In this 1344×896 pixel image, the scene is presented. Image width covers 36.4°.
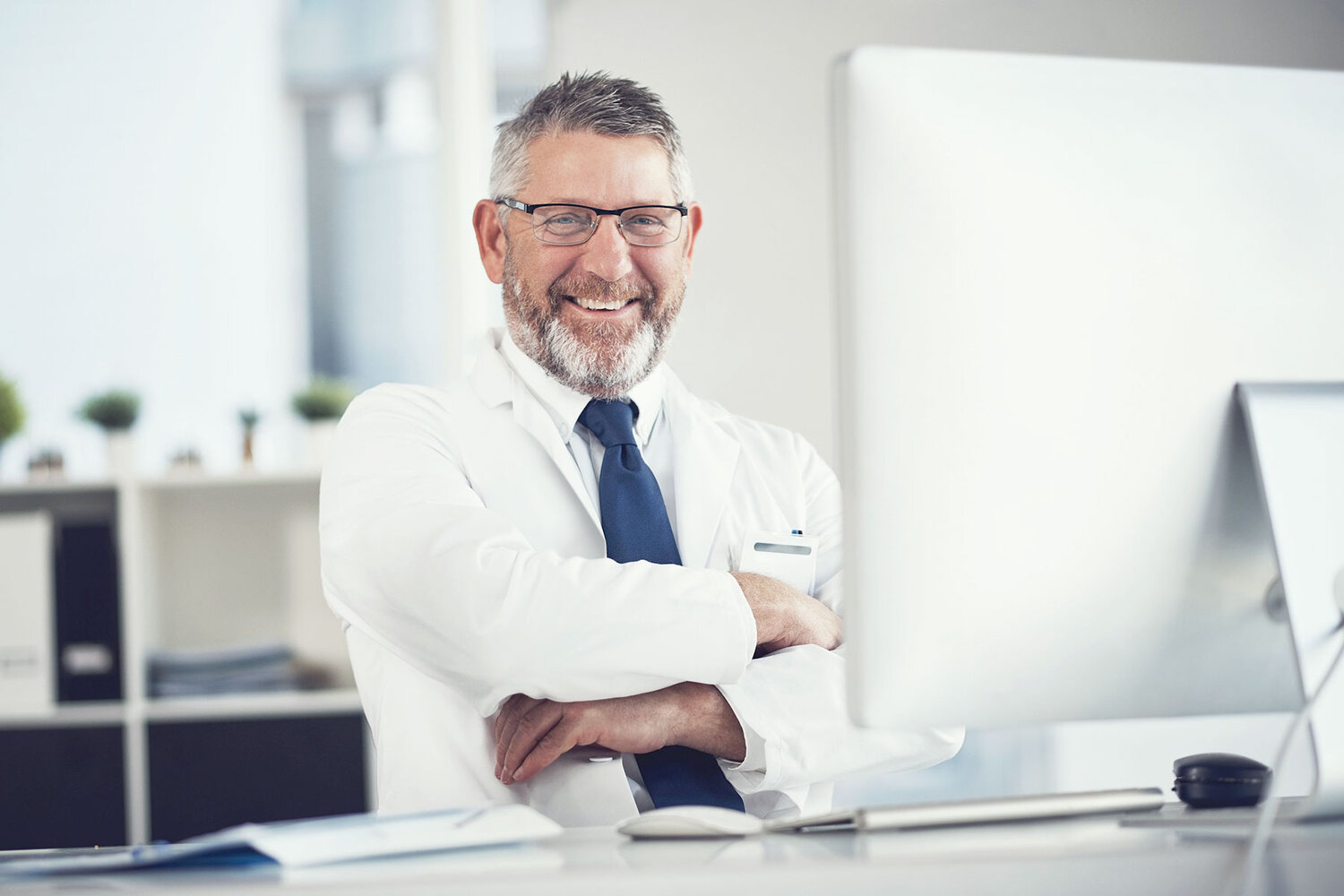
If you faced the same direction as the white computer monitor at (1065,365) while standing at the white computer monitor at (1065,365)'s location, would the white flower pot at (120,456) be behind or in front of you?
in front

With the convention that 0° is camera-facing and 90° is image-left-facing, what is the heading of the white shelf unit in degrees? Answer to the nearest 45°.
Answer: approximately 0°

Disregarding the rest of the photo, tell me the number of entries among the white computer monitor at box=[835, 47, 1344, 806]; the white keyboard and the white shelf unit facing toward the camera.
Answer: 1

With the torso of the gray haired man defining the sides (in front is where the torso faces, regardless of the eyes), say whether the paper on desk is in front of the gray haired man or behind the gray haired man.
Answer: in front

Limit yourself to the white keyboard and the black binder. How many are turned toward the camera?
1

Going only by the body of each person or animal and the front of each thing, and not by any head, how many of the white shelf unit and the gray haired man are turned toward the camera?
2

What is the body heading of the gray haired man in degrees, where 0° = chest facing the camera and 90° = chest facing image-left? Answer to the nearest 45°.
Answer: approximately 0°

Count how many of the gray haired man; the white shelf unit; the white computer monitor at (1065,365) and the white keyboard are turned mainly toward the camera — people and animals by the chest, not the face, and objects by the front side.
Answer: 2

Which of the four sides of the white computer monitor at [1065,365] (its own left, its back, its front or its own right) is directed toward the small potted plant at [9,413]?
front

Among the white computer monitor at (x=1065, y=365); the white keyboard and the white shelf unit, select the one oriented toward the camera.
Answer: the white shelf unit
